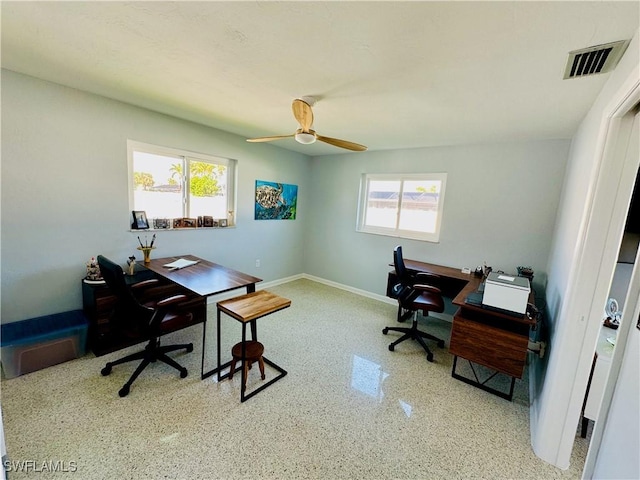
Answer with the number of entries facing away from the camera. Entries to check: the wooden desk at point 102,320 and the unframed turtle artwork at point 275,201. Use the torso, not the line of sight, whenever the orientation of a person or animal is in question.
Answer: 0

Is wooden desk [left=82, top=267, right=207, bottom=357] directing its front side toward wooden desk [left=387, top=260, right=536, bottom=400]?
no

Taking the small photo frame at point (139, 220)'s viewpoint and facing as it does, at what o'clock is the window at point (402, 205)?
The window is roughly at 11 o'clock from the small photo frame.

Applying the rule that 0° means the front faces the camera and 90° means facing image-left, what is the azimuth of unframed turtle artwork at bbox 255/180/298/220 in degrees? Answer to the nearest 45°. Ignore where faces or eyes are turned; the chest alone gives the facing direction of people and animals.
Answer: approximately 315°

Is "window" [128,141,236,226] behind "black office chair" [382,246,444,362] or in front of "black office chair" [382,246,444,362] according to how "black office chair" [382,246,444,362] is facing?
behind

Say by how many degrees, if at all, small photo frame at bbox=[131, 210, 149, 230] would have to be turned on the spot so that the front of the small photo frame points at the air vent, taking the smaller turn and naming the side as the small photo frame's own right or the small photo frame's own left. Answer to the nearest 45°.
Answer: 0° — it already faces it

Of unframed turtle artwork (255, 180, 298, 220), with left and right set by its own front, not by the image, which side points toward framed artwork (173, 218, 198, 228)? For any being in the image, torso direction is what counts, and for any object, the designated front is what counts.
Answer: right

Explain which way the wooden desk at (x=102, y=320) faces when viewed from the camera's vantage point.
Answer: facing the viewer and to the right of the viewer

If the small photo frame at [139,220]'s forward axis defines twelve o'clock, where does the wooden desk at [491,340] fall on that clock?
The wooden desk is roughly at 12 o'clock from the small photo frame.

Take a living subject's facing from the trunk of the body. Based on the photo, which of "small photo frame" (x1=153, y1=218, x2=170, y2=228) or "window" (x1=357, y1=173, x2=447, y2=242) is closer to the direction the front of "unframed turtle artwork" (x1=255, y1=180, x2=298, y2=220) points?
the window

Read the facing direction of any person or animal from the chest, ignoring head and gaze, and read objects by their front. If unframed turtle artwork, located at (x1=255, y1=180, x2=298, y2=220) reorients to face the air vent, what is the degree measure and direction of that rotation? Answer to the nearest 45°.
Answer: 0° — it already faces it
